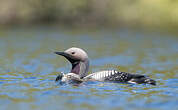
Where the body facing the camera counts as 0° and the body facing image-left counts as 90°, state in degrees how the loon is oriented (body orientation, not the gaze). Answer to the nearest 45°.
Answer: approximately 90°
